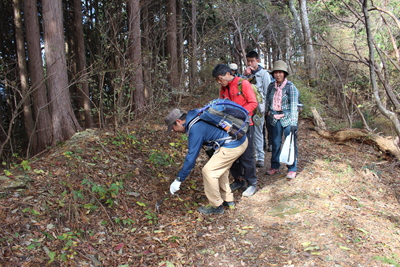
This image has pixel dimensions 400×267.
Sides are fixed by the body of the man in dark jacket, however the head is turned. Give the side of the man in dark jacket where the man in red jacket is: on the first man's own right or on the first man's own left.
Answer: on the first man's own right

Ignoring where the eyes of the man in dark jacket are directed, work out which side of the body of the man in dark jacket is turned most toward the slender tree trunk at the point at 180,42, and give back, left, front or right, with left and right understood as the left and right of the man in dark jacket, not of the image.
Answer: right

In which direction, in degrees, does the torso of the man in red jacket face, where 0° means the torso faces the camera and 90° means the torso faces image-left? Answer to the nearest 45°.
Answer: approximately 45°

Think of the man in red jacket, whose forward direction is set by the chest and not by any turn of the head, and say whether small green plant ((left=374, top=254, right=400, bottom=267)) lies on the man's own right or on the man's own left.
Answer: on the man's own left

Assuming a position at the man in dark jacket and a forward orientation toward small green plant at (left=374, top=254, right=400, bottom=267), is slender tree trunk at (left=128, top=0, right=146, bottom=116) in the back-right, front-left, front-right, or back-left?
back-left

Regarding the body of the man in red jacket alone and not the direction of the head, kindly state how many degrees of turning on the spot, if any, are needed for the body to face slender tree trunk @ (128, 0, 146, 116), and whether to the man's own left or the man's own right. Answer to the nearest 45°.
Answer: approximately 90° to the man's own right

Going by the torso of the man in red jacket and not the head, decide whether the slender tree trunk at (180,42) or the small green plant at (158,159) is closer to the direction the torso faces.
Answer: the small green plant

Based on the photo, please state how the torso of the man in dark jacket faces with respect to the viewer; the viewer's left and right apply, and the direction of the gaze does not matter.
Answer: facing to the left of the viewer

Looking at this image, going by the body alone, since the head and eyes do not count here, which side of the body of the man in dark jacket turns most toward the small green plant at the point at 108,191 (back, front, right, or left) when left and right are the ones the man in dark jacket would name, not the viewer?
front

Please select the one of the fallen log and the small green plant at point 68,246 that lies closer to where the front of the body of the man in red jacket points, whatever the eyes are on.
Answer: the small green plant

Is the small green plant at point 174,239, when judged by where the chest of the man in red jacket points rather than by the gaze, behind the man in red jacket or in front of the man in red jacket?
in front

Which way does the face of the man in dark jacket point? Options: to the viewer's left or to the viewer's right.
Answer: to the viewer's left

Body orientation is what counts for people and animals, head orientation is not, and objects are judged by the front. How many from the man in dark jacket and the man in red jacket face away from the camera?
0

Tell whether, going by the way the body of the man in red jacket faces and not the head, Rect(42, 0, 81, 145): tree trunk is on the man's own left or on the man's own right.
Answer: on the man's own right
